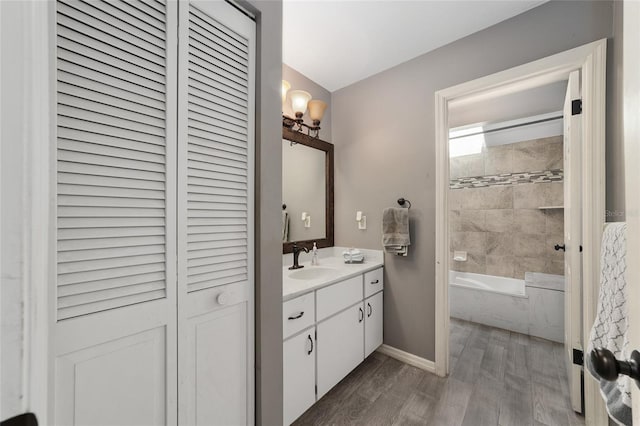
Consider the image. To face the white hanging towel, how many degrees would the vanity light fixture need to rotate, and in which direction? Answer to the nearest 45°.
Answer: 0° — it already faces it

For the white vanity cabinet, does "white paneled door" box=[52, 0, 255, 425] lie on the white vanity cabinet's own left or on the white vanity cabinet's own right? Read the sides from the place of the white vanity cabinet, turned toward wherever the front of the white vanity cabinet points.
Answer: on the white vanity cabinet's own right

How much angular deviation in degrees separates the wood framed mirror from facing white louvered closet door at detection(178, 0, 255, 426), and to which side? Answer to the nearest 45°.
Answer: approximately 45° to its right

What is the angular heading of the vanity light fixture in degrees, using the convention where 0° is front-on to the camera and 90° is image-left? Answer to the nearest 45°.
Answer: approximately 315°

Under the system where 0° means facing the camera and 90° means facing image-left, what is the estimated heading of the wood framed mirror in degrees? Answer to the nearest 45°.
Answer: approximately 315°

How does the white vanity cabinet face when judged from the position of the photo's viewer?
facing the viewer and to the right of the viewer
